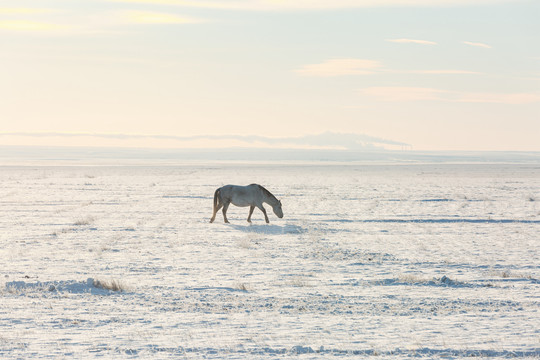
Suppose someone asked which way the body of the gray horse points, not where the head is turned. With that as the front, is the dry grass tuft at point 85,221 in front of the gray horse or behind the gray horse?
behind

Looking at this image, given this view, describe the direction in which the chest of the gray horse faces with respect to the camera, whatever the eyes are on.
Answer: to the viewer's right
